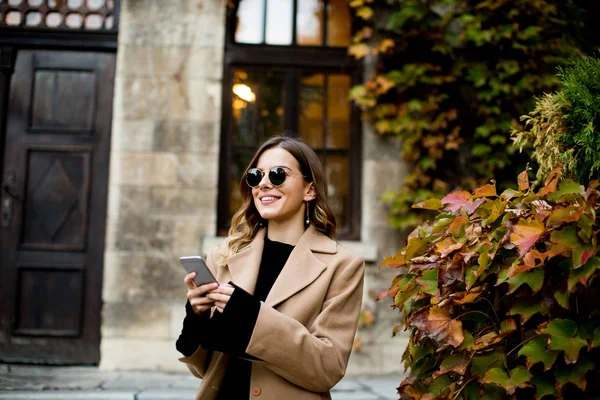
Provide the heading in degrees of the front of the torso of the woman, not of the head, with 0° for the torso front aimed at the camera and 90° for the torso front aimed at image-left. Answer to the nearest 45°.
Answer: approximately 45°

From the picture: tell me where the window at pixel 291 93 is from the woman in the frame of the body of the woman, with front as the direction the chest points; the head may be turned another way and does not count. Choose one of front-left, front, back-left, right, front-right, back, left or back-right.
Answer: back-right

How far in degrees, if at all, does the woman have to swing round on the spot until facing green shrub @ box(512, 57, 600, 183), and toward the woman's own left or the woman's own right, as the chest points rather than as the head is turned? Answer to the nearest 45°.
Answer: approximately 135° to the woman's own left

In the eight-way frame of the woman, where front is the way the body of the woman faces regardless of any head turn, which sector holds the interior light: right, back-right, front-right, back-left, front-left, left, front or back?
back-right

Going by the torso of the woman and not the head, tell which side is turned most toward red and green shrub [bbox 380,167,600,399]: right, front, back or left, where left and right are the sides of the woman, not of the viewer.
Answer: left

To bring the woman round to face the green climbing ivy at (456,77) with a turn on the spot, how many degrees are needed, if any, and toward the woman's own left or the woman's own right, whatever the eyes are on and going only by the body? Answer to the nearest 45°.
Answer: approximately 180°

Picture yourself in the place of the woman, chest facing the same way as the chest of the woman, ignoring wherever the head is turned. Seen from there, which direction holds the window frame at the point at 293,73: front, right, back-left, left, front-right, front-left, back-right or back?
back-right

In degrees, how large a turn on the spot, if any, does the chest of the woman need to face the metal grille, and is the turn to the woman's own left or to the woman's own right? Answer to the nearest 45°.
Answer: approximately 90° to the woman's own right

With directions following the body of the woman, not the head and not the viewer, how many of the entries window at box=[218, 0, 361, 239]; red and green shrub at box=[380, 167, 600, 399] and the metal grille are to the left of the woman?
1

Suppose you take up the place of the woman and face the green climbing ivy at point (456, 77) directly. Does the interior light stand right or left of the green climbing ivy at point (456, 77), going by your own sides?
left
